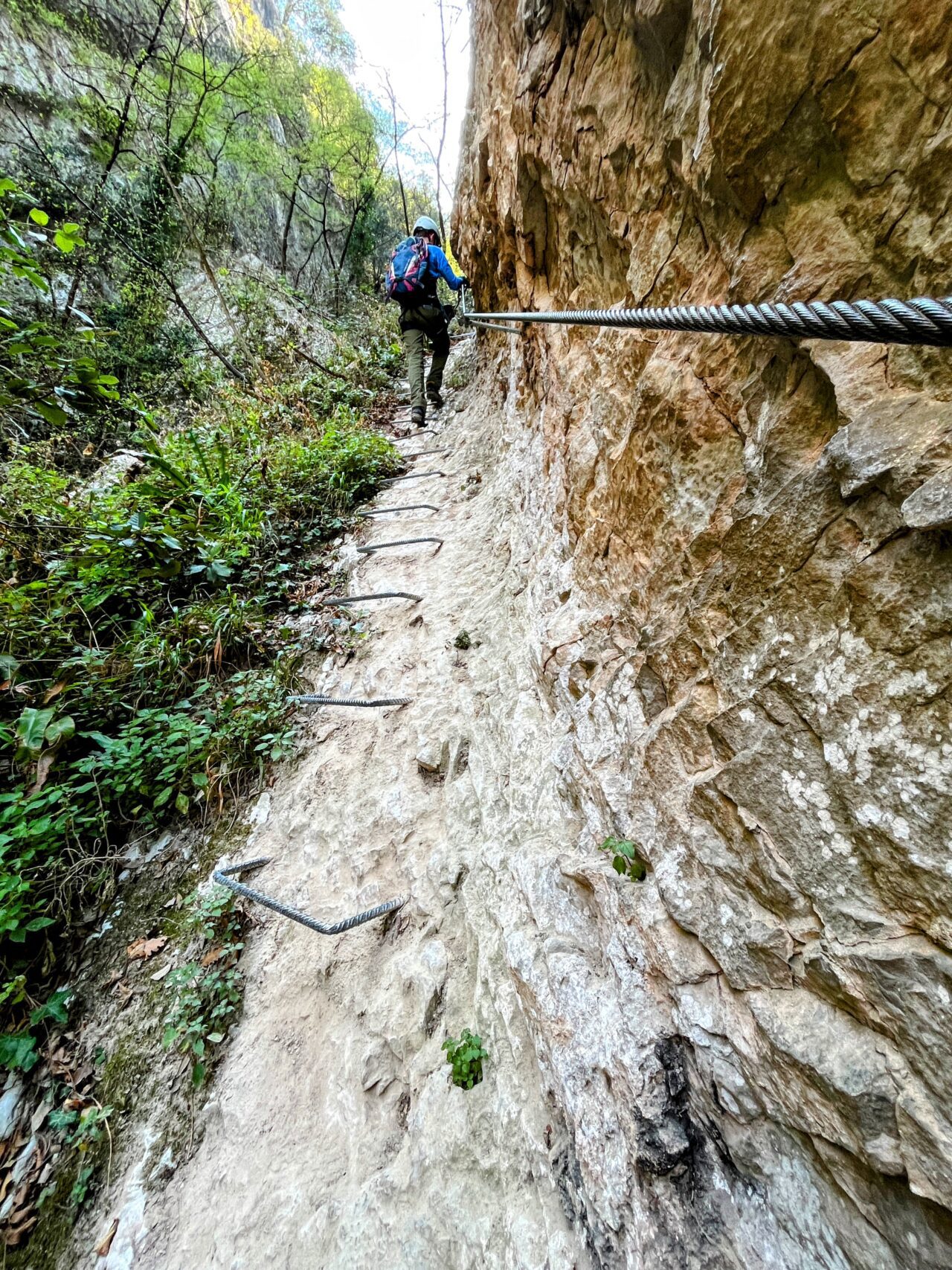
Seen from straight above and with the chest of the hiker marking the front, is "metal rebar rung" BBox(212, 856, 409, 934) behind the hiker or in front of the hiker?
behind

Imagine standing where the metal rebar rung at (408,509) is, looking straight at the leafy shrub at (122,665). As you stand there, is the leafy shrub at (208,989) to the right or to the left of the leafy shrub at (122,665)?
left

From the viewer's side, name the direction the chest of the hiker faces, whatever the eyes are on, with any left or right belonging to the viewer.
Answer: facing away from the viewer and to the right of the viewer

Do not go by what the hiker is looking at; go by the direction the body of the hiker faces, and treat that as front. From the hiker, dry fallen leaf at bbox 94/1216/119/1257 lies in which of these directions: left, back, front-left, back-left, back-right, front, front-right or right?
back-right

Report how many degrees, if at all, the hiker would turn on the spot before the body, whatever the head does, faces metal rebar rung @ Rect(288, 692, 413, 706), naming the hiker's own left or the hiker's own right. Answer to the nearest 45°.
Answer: approximately 135° to the hiker's own right
